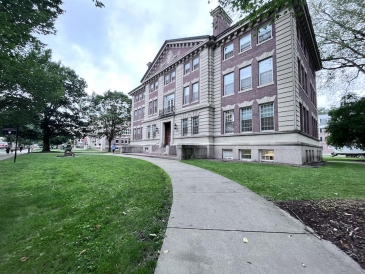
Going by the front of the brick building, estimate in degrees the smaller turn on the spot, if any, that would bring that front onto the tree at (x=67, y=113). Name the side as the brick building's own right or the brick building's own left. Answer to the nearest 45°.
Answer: approximately 45° to the brick building's own right

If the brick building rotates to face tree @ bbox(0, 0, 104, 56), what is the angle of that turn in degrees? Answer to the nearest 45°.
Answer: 0° — it already faces it

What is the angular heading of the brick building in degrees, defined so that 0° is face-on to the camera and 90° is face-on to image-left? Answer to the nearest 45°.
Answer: approximately 45°

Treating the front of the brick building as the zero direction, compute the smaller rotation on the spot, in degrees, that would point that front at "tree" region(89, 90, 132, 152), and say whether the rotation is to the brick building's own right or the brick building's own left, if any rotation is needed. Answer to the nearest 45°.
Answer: approximately 90° to the brick building's own right
